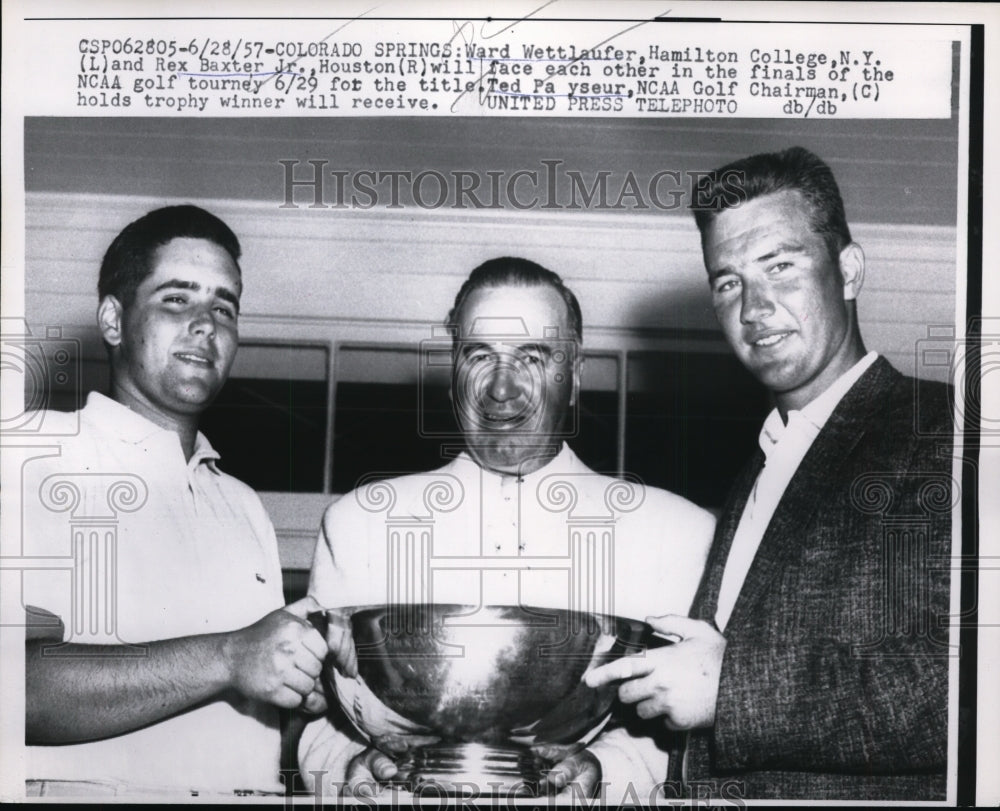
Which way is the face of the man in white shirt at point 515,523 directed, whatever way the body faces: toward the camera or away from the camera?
toward the camera

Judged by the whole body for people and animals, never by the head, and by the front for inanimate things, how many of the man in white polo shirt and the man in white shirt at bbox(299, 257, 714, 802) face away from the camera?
0

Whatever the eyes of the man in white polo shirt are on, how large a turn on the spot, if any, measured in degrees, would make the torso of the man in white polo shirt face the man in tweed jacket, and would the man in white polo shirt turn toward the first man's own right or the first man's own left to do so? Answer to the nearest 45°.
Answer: approximately 45° to the first man's own left

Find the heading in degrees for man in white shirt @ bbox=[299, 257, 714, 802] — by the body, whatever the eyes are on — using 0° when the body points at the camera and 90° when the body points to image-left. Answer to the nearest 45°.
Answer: approximately 0°

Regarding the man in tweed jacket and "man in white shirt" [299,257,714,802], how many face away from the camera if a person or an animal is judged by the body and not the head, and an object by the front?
0

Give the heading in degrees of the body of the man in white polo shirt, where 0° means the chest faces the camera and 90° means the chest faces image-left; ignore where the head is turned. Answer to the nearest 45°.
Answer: approximately 315°
